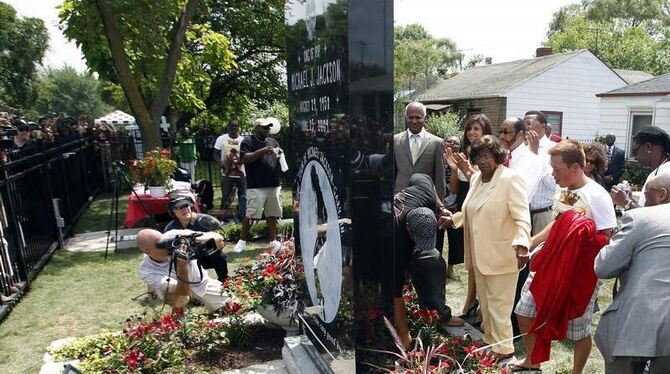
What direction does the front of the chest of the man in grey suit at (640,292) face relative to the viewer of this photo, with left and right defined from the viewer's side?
facing away from the viewer and to the left of the viewer

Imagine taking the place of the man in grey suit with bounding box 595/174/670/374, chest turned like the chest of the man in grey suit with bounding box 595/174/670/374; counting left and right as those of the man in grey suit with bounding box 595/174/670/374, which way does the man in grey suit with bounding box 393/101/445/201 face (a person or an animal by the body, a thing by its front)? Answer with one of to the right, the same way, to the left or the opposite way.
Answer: the opposite way

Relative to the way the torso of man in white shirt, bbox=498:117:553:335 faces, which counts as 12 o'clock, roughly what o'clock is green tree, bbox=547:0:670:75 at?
The green tree is roughly at 5 o'clock from the man in white shirt.

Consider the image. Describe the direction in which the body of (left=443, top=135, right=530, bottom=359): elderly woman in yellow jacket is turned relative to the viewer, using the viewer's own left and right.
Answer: facing the viewer and to the left of the viewer

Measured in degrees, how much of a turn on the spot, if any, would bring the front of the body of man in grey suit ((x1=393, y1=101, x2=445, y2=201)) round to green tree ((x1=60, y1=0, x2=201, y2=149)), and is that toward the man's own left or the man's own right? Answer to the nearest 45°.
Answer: approximately 135° to the man's own right

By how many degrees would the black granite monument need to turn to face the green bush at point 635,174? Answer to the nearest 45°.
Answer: approximately 180°

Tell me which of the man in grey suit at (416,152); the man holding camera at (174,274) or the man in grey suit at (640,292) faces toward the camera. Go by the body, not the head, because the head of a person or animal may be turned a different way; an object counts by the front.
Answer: the man in grey suit at (416,152)

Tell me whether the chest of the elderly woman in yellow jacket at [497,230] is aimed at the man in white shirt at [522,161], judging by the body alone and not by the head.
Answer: no

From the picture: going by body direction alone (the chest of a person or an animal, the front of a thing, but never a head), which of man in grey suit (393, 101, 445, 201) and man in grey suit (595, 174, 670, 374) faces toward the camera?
man in grey suit (393, 101, 445, 201)

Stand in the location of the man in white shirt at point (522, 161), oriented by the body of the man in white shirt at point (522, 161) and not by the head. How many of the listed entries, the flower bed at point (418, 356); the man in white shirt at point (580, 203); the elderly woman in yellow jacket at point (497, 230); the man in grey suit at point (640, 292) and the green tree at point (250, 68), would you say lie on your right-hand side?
1

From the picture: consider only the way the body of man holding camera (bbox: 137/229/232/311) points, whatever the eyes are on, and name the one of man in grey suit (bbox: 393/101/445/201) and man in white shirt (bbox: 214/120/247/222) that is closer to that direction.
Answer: the man in grey suit

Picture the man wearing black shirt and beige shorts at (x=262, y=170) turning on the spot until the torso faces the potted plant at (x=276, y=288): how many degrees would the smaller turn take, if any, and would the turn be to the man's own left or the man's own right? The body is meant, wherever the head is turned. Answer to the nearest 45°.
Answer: approximately 45° to the man's own right

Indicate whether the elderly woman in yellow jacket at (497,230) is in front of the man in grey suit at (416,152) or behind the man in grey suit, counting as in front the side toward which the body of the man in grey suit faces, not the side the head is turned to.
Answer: in front

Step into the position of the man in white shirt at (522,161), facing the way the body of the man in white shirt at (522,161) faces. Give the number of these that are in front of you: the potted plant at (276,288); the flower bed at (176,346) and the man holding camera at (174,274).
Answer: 3

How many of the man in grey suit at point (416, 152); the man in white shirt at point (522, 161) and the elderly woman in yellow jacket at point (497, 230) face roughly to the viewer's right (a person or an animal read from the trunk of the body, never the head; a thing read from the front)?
0

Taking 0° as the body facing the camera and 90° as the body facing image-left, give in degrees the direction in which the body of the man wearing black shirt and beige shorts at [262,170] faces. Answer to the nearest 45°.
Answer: approximately 315°

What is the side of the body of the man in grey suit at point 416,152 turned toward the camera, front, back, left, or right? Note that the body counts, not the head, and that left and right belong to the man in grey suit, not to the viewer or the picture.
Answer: front

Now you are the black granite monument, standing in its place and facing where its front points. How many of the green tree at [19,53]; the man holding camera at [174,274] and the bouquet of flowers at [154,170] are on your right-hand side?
3

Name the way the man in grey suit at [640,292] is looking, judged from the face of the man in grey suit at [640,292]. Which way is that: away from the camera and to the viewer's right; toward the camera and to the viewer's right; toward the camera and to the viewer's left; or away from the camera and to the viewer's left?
away from the camera and to the viewer's left

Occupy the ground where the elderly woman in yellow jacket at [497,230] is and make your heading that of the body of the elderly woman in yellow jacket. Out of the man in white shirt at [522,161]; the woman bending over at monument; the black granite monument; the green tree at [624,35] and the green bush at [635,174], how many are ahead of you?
2
